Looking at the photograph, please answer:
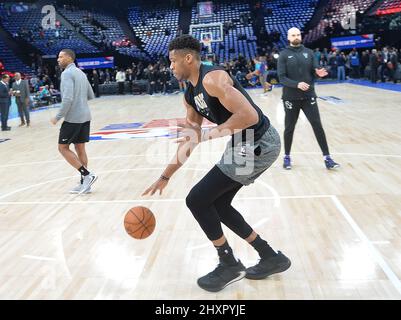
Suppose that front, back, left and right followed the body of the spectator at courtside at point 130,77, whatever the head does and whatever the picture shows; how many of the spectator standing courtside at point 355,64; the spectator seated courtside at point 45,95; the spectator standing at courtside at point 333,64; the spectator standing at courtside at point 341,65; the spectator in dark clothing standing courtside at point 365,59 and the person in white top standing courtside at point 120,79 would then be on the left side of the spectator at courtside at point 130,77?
4

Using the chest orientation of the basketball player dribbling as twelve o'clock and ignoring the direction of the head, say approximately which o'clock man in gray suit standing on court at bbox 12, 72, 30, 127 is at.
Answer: The man in gray suit standing on court is roughly at 2 o'clock from the basketball player dribbling.

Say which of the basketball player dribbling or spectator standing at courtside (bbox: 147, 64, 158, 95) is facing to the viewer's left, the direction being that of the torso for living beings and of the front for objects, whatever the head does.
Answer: the basketball player dribbling

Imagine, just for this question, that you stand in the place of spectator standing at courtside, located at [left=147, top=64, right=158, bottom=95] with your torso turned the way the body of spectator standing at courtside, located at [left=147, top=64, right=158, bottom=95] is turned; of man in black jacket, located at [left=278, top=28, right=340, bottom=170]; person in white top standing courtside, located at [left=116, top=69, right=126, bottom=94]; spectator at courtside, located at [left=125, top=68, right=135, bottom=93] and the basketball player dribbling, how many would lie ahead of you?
2

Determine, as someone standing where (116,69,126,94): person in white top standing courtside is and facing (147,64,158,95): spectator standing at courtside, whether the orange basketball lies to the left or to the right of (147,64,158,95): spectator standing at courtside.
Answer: right

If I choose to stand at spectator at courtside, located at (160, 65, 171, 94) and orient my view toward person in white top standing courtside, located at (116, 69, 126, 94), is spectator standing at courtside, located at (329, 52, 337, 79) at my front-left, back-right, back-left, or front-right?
back-right

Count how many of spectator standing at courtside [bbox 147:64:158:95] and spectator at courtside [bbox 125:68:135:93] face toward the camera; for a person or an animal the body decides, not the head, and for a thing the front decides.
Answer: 2

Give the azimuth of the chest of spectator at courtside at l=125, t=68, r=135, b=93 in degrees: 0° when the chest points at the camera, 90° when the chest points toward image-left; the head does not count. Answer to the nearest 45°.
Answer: approximately 0°

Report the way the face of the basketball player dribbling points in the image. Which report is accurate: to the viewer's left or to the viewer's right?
to the viewer's left

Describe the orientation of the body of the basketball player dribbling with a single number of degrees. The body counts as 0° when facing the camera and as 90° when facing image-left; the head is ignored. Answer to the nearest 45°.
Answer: approximately 90°
